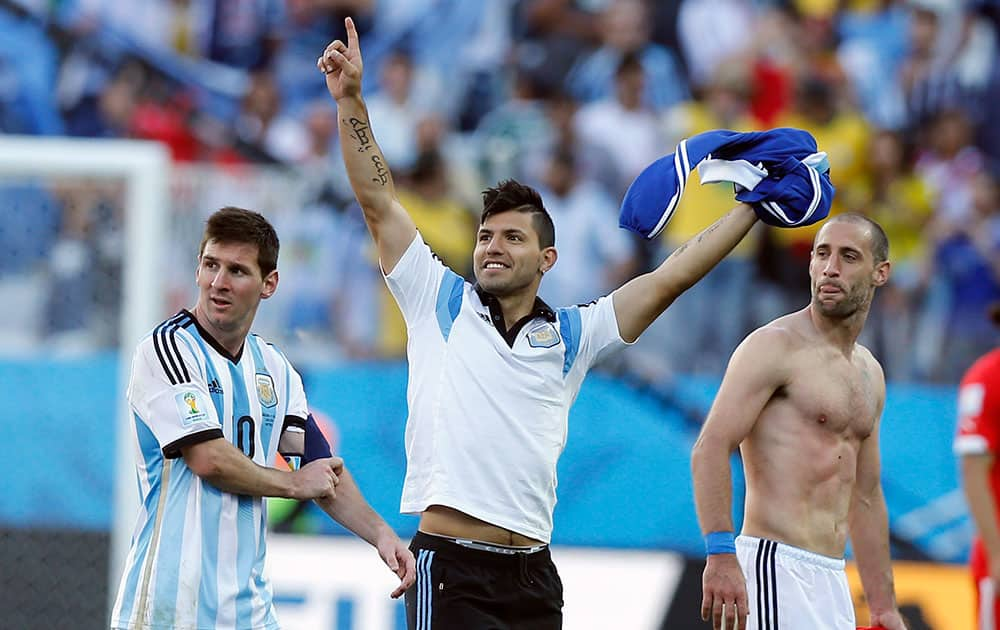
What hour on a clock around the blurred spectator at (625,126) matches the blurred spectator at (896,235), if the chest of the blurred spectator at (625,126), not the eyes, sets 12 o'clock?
the blurred spectator at (896,235) is roughly at 9 o'clock from the blurred spectator at (625,126).

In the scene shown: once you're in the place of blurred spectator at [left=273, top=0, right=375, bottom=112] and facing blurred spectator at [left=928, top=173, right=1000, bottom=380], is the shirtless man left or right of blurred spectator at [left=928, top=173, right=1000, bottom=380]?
right

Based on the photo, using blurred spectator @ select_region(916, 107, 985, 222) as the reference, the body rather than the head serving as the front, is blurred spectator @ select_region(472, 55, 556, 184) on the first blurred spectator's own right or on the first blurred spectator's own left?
on the first blurred spectator's own right

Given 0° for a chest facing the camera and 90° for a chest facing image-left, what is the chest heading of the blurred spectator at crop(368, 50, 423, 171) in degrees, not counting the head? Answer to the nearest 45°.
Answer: approximately 0°

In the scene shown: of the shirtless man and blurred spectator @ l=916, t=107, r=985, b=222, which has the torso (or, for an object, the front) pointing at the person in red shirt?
the blurred spectator

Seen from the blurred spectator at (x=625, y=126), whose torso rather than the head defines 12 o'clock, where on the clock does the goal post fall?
The goal post is roughly at 1 o'clock from the blurred spectator.

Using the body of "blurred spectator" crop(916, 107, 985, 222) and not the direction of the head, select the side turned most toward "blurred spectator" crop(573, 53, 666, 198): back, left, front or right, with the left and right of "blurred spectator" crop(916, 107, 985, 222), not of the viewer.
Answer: right

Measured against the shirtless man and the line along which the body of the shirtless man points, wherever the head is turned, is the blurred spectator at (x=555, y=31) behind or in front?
behind

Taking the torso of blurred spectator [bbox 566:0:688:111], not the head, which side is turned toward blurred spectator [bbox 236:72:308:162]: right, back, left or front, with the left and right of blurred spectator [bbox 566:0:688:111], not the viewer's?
right

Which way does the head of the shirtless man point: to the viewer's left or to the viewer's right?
to the viewer's left

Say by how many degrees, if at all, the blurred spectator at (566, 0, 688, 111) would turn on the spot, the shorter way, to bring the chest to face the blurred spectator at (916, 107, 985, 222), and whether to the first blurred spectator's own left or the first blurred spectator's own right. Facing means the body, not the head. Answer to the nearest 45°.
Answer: approximately 90° to the first blurred spectator's own left
